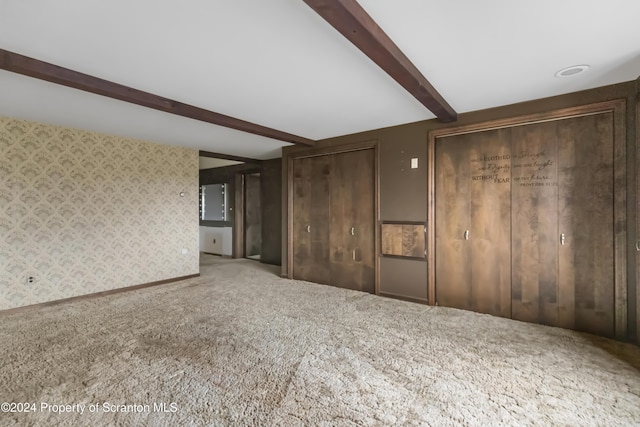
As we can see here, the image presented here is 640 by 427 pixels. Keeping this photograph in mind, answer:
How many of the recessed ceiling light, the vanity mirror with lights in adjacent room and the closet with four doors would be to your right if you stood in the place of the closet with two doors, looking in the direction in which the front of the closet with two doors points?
1

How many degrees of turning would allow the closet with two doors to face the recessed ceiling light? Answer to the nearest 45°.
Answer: approximately 90° to its left

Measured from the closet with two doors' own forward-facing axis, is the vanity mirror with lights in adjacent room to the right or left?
on its right

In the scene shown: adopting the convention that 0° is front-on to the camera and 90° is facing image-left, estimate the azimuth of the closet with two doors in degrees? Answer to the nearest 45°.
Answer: approximately 45°

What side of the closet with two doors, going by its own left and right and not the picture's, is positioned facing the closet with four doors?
left
